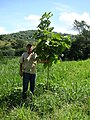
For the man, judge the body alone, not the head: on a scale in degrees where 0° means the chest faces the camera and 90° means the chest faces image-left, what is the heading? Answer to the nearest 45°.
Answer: approximately 315°
